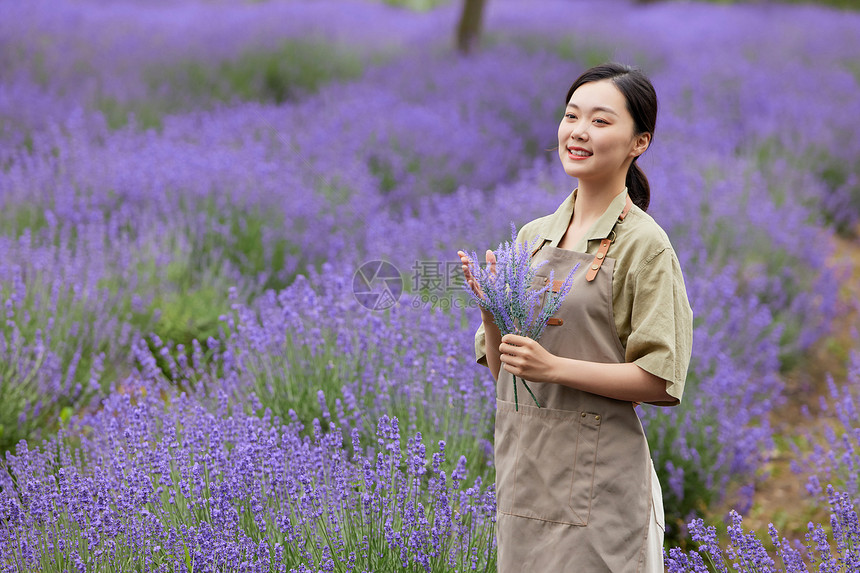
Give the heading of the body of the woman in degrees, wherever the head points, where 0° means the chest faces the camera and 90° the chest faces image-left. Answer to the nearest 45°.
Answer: approximately 45°

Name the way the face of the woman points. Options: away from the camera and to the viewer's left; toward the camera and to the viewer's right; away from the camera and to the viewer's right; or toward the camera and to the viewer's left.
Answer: toward the camera and to the viewer's left
